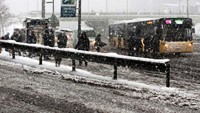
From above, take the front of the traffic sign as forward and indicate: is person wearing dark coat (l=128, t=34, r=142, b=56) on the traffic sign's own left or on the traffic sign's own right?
on the traffic sign's own left

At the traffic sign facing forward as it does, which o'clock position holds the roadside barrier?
The roadside barrier is roughly at 12 o'clock from the traffic sign.

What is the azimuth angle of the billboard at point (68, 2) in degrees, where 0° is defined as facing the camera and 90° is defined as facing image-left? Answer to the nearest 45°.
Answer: approximately 0°

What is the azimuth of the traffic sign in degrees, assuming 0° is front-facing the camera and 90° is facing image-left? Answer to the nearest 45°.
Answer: approximately 0°

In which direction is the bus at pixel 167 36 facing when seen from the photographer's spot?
facing the viewer and to the right of the viewer

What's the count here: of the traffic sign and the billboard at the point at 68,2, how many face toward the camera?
2

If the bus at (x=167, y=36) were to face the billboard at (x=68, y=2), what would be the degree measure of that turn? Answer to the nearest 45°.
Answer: approximately 90° to its right

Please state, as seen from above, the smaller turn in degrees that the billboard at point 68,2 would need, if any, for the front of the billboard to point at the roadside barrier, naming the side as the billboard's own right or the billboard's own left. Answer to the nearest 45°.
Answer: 0° — it already faces it

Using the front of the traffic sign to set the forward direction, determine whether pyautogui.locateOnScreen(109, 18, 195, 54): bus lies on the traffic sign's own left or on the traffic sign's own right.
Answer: on the traffic sign's own left
